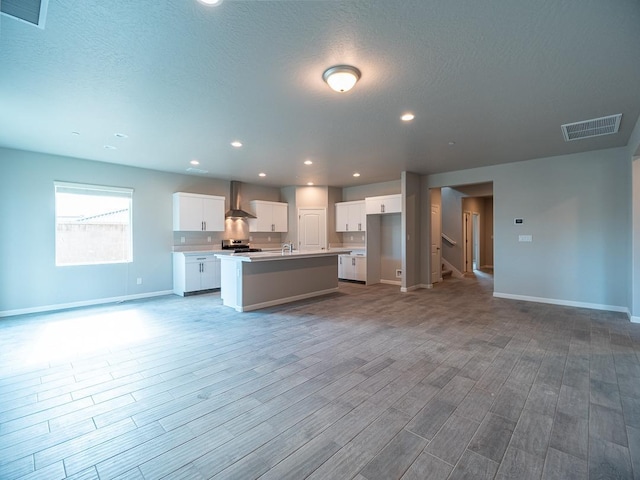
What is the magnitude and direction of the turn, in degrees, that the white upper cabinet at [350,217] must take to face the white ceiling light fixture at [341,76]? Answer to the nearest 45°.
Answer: approximately 45° to its left

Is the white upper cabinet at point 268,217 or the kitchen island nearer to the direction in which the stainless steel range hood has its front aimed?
the kitchen island

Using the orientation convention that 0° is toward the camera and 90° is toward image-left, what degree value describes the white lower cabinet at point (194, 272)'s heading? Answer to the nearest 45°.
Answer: approximately 315°

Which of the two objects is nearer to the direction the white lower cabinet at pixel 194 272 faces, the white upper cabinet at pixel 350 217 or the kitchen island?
the kitchen island

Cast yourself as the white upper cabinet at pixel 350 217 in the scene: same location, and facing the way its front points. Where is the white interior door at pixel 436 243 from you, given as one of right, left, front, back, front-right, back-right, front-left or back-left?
back-left
